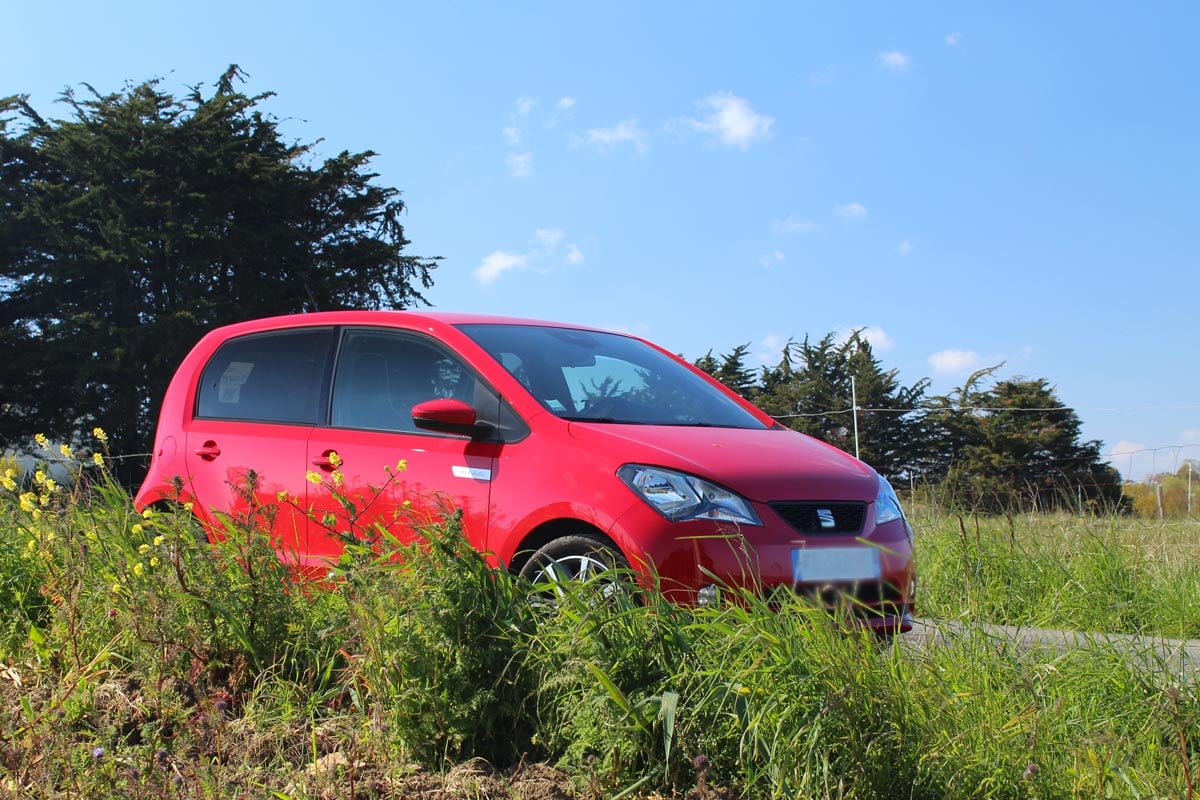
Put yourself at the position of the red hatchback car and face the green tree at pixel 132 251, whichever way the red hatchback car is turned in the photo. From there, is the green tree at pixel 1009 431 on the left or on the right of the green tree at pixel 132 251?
right

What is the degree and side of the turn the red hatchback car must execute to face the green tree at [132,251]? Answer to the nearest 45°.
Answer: approximately 135° to its left

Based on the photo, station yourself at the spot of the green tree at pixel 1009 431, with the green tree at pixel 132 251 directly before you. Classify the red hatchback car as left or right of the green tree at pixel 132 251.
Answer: left

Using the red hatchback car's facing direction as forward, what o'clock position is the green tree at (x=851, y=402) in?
The green tree is roughly at 8 o'clock from the red hatchback car.

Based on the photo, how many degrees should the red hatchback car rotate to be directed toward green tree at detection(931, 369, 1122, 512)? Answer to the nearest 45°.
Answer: approximately 90° to its left

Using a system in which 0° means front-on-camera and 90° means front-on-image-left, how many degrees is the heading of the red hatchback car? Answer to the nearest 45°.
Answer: approximately 315°
